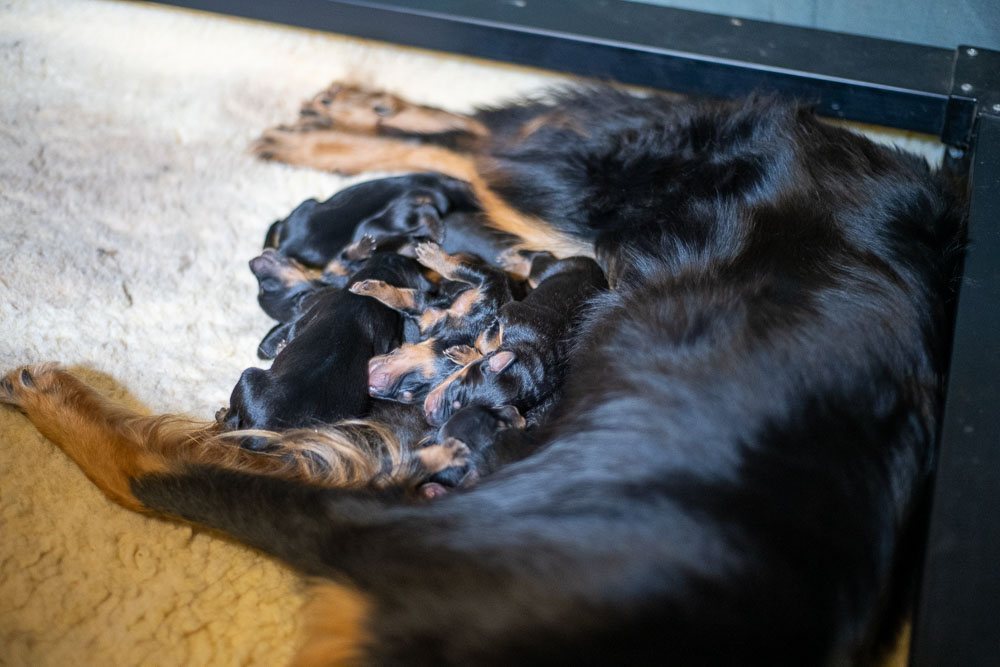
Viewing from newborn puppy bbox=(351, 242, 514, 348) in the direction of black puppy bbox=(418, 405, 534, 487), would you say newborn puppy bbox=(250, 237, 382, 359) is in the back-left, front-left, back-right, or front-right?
back-right
